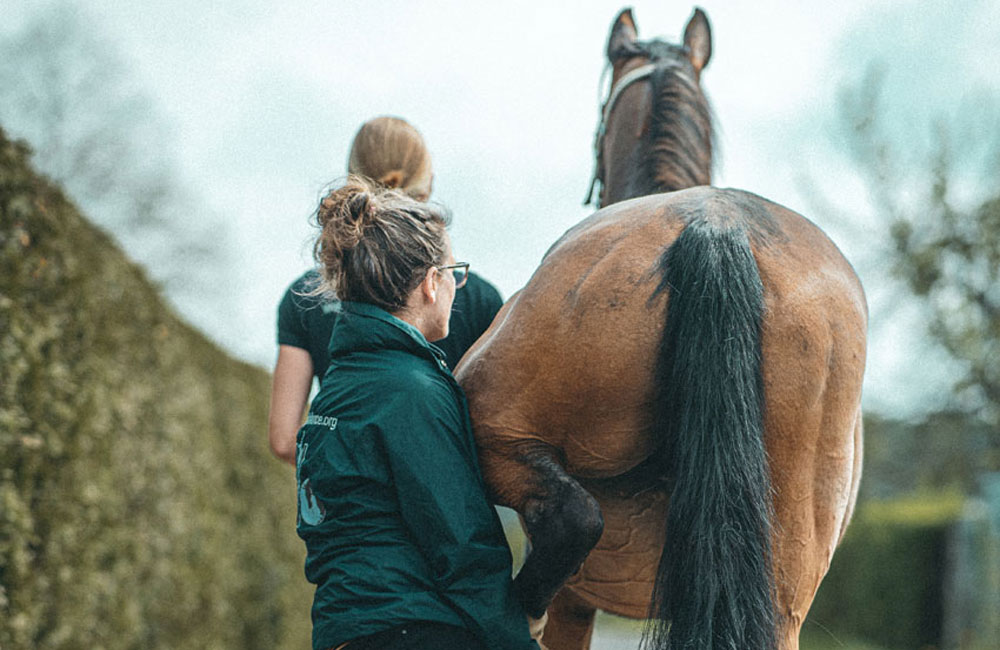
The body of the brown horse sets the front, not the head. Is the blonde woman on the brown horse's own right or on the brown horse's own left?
on the brown horse's own left

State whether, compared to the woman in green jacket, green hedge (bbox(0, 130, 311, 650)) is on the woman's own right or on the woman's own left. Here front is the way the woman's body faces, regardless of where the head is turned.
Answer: on the woman's own left

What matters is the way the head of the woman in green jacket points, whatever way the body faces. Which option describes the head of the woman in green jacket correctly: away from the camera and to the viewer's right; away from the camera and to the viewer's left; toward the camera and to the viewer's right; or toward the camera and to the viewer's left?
away from the camera and to the viewer's right

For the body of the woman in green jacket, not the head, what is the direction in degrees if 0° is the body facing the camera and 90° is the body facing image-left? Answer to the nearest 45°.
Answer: approximately 225°

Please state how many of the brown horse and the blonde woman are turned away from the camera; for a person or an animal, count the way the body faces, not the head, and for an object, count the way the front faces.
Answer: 2

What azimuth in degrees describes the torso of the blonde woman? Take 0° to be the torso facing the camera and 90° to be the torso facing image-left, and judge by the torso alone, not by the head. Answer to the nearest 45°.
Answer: approximately 180°

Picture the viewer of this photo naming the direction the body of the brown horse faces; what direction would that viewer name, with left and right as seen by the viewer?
facing away from the viewer

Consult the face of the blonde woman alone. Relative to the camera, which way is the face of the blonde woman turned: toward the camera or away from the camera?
away from the camera

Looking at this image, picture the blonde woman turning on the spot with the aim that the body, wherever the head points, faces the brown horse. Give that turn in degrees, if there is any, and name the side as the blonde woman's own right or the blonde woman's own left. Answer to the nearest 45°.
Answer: approximately 135° to the blonde woman's own right

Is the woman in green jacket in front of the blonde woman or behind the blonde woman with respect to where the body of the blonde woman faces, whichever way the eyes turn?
behind
